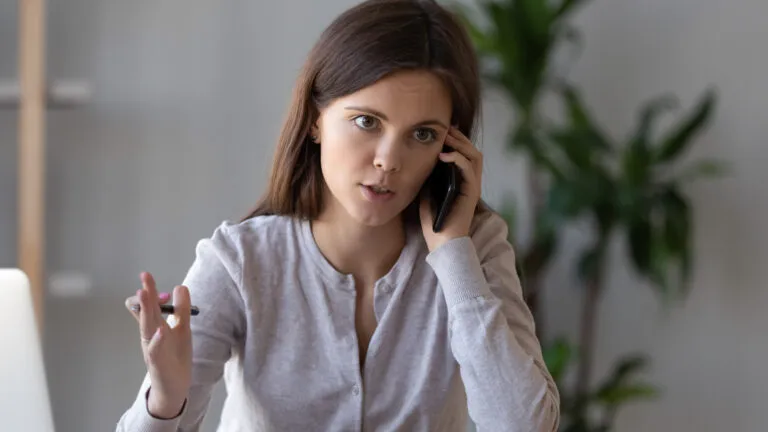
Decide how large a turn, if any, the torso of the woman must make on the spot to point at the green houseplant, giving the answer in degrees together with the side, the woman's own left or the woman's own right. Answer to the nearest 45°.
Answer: approximately 135° to the woman's own left

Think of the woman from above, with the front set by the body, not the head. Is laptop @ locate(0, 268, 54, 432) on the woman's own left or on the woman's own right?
on the woman's own right

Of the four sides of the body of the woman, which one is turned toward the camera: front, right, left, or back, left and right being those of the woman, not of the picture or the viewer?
front
